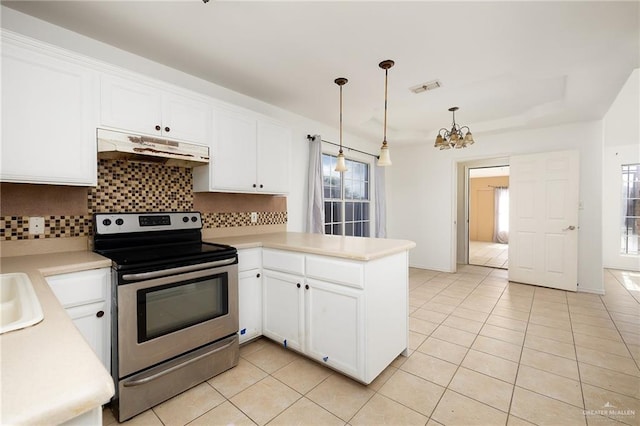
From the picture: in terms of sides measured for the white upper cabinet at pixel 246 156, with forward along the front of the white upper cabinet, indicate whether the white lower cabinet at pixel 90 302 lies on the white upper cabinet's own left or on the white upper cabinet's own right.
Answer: on the white upper cabinet's own right

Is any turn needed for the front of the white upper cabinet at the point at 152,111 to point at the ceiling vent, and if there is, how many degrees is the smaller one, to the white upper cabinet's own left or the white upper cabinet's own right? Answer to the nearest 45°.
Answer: approximately 45° to the white upper cabinet's own left

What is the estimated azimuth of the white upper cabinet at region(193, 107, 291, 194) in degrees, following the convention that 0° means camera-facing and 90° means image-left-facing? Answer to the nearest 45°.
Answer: approximately 315°

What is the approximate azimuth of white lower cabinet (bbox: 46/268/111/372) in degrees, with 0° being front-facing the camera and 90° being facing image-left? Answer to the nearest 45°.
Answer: approximately 315°

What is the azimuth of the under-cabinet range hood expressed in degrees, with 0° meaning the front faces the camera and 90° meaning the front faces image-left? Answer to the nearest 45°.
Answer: approximately 315°

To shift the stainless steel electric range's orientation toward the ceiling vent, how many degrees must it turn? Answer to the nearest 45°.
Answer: approximately 45° to its left

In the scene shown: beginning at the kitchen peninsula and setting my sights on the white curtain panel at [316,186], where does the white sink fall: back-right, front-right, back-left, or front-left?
back-left
